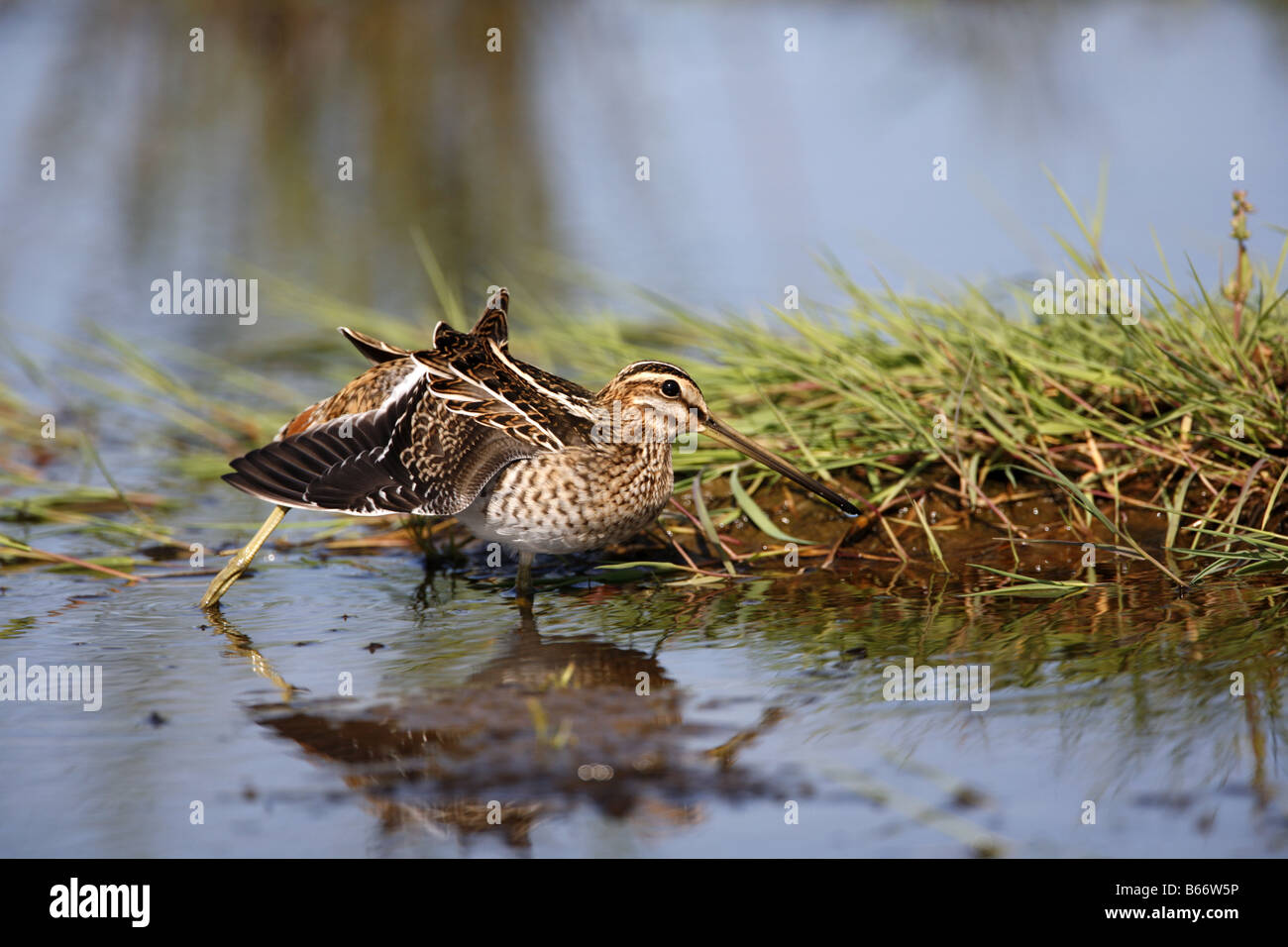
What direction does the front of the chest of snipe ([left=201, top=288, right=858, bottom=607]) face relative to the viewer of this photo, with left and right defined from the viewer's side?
facing to the right of the viewer
